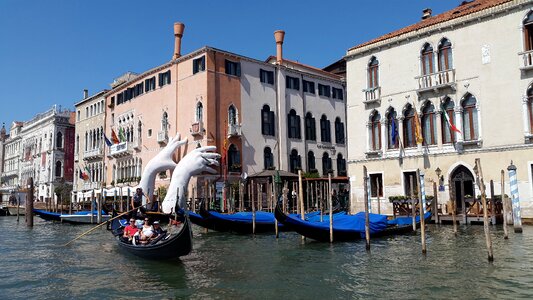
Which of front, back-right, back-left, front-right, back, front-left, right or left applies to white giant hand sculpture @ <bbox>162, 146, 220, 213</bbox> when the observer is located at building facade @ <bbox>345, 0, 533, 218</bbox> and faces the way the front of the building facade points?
front-right

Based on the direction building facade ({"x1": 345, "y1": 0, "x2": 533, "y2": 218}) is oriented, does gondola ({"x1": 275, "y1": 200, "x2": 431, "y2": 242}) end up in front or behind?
in front

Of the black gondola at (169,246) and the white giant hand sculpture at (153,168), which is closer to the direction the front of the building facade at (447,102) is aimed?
the black gondola

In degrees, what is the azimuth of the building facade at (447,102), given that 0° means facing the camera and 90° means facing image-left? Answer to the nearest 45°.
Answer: approximately 45°

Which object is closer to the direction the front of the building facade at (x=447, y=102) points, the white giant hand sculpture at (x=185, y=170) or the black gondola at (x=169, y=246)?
the black gondola
